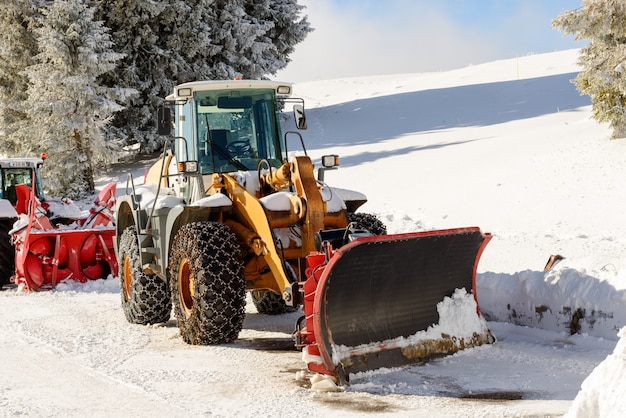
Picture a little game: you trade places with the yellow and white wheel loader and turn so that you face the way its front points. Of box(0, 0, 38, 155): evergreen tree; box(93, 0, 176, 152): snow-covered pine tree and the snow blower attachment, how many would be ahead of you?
0

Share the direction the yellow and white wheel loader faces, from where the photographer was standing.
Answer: facing the viewer and to the right of the viewer

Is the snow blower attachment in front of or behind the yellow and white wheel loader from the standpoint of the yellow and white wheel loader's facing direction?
behind

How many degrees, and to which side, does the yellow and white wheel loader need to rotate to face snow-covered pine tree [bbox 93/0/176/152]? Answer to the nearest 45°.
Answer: approximately 135° to its left

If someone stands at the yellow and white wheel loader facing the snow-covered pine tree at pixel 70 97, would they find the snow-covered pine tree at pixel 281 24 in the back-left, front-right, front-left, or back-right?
front-right

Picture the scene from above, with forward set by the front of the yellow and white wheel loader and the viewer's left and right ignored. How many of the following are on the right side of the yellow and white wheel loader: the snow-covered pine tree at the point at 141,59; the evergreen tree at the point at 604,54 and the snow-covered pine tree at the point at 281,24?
0

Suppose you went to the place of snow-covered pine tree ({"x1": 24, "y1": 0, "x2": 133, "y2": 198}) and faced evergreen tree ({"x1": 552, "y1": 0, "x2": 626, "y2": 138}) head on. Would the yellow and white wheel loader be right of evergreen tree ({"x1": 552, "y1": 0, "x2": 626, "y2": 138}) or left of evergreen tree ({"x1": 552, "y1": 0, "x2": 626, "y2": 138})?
right

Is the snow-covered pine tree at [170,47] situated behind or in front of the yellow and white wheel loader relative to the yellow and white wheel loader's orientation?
behind

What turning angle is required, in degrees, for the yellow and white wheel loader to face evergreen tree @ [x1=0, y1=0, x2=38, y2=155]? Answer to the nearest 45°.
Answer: approximately 180°

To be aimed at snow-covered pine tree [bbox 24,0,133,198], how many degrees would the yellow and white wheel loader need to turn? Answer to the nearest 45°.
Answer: approximately 135° to its left

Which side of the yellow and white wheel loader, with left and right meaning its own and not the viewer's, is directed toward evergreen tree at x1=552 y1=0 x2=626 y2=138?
left

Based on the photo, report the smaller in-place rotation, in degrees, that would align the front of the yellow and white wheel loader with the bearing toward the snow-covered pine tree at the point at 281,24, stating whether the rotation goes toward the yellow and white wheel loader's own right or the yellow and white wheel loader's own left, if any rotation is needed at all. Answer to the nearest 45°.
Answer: approximately 135° to the yellow and white wheel loader's own left

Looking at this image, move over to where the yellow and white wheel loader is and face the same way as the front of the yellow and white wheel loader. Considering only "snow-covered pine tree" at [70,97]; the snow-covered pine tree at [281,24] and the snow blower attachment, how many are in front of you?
0
